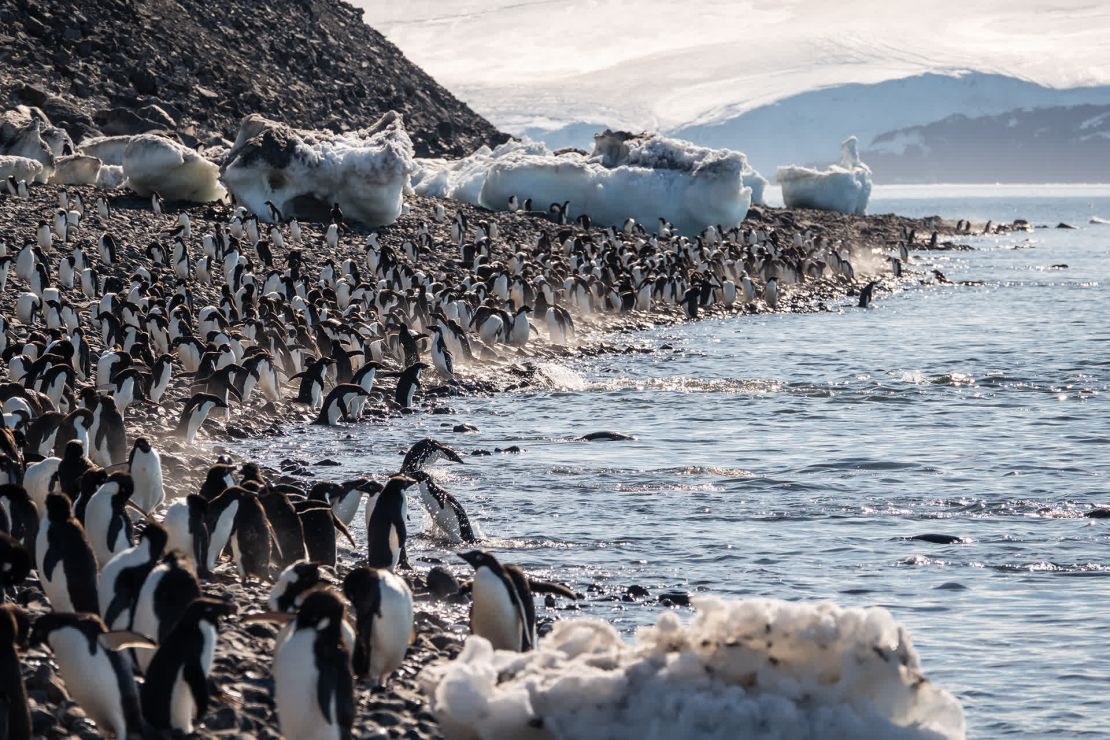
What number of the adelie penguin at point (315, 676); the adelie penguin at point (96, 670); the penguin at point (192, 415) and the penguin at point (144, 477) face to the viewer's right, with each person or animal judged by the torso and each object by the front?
1

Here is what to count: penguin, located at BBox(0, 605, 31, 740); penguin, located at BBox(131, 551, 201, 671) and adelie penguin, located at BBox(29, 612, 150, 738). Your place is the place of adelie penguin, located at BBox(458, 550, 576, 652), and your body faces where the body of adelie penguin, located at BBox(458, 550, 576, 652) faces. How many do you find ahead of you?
3

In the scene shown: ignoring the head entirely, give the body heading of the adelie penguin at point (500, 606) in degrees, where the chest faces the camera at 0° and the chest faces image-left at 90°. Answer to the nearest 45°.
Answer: approximately 45°

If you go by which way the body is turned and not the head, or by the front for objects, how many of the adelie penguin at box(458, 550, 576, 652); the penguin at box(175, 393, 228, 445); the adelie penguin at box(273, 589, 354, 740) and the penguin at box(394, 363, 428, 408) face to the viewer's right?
2

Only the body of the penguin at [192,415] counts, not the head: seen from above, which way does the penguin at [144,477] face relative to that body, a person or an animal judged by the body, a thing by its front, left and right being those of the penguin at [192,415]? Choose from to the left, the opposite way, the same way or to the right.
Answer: to the right

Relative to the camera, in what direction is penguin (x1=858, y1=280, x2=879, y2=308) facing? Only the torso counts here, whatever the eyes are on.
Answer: to the viewer's right

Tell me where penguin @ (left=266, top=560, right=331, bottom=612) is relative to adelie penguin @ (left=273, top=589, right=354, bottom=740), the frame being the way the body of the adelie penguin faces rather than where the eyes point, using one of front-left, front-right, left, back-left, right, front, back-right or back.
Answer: back-right

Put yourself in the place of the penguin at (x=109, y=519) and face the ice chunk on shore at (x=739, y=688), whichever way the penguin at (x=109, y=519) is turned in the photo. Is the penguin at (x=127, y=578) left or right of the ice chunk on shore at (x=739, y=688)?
right

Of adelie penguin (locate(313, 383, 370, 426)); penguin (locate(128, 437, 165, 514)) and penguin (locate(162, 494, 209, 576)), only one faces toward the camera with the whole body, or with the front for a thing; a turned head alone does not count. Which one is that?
penguin (locate(128, 437, 165, 514))

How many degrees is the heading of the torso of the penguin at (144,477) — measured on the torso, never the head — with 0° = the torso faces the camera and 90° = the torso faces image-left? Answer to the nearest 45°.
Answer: approximately 0°

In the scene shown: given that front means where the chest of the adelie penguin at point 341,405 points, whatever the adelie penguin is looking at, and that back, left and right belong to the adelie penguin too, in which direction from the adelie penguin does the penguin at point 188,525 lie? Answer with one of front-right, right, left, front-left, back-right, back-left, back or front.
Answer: right

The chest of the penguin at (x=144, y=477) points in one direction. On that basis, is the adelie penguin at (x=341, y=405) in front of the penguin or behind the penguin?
behind

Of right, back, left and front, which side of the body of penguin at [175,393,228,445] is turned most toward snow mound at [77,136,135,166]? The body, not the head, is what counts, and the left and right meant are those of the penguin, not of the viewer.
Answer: left
